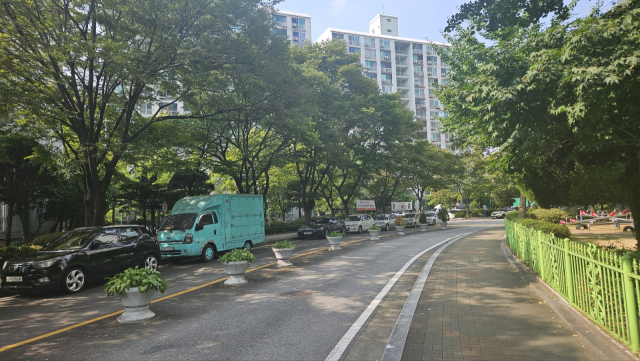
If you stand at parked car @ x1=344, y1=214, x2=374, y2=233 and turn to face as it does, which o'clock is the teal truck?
The teal truck is roughly at 11 o'clock from the parked car.

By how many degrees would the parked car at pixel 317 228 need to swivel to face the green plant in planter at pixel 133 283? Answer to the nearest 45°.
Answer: approximately 45° to its left

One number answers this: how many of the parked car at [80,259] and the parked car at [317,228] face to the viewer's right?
0

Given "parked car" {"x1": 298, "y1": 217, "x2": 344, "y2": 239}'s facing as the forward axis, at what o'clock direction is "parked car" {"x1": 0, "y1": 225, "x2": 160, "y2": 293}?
"parked car" {"x1": 0, "y1": 225, "x2": 160, "y2": 293} is roughly at 11 o'clock from "parked car" {"x1": 298, "y1": 217, "x2": 344, "y2": 239}.

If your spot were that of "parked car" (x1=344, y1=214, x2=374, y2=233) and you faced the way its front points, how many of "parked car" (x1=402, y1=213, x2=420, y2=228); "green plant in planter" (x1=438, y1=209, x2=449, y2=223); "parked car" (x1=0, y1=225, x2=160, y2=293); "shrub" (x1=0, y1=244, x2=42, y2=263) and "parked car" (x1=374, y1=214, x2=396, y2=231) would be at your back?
3

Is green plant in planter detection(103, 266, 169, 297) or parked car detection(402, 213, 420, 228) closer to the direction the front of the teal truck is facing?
the green plant in planter

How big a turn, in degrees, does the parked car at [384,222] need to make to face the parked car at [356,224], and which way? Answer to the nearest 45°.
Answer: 0° — it already faces it

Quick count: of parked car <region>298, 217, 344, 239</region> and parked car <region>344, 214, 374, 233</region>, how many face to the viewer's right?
0

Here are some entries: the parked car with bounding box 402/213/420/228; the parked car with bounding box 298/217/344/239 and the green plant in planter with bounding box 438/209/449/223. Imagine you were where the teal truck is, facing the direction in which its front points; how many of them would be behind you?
3

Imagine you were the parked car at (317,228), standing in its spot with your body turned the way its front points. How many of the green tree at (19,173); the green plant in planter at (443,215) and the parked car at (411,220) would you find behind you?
2

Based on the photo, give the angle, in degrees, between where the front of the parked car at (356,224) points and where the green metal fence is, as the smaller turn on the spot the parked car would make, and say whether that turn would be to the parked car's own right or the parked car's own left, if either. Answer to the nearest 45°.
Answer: approximately 45° to the parked car's own left

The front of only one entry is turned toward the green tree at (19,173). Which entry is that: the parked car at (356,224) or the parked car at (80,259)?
the parked car at (356,224)

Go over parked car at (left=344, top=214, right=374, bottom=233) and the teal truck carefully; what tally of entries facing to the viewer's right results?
0

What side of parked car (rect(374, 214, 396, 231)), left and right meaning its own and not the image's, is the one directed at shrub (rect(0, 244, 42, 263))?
front

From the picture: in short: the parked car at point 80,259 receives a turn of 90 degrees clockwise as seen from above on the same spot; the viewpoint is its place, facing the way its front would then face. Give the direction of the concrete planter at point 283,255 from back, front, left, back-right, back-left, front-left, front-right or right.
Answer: back-right

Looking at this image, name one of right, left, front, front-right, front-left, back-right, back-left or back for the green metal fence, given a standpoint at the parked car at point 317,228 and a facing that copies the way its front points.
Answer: front-left

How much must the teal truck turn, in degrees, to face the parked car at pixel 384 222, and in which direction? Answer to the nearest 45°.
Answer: approximately 180°

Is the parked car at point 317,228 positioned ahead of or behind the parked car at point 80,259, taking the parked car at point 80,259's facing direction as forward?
behind

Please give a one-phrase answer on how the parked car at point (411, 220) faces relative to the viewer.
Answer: facing the viewer and to the left of the viewer
